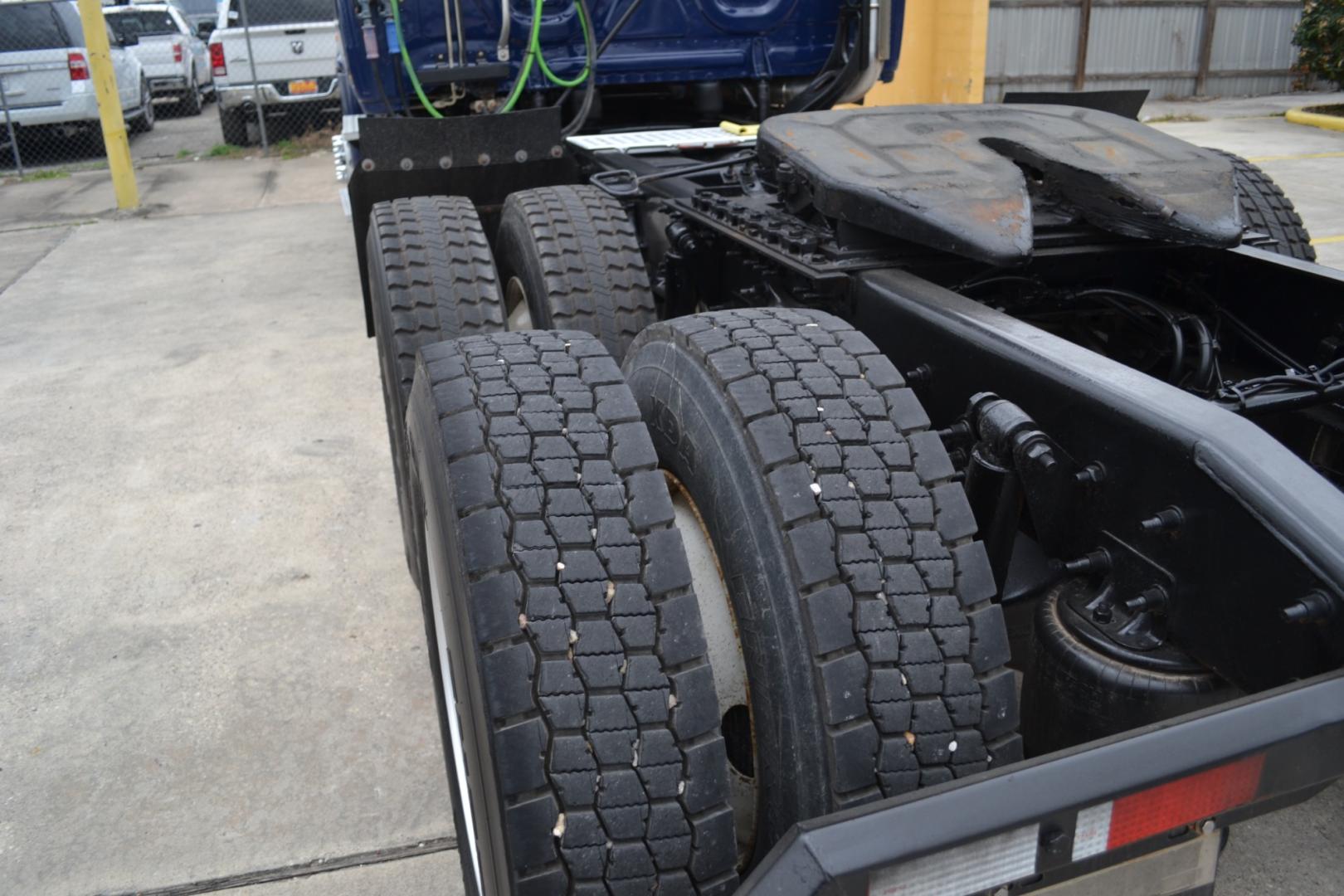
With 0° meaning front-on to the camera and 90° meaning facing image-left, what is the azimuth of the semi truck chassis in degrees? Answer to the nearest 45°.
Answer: approximately 135°

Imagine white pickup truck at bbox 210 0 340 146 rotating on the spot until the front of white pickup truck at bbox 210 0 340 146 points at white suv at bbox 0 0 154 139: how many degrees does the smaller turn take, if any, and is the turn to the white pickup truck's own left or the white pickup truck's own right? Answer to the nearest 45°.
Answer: approximately 90° to the white pickup truck's own left

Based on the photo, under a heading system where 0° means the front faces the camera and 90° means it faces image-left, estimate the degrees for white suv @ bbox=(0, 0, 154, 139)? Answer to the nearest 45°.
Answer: approximately 225°

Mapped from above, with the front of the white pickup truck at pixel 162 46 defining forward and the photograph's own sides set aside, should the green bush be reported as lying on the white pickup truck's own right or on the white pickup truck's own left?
on the white pickup truck's own right

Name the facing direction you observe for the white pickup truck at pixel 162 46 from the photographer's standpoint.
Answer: facing away from the viewer and to the right of the viewer

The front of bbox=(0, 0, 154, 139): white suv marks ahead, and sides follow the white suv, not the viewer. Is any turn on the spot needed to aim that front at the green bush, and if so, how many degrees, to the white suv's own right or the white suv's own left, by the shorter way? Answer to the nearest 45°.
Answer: approximately 45° to the white suv's own right

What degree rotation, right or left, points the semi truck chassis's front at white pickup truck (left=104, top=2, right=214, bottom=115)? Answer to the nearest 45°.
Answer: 0° — it already faces it

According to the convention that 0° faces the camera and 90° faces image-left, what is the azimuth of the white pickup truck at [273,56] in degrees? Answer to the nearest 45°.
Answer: approximately 180°

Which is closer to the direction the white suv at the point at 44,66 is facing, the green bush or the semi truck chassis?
the green bush
